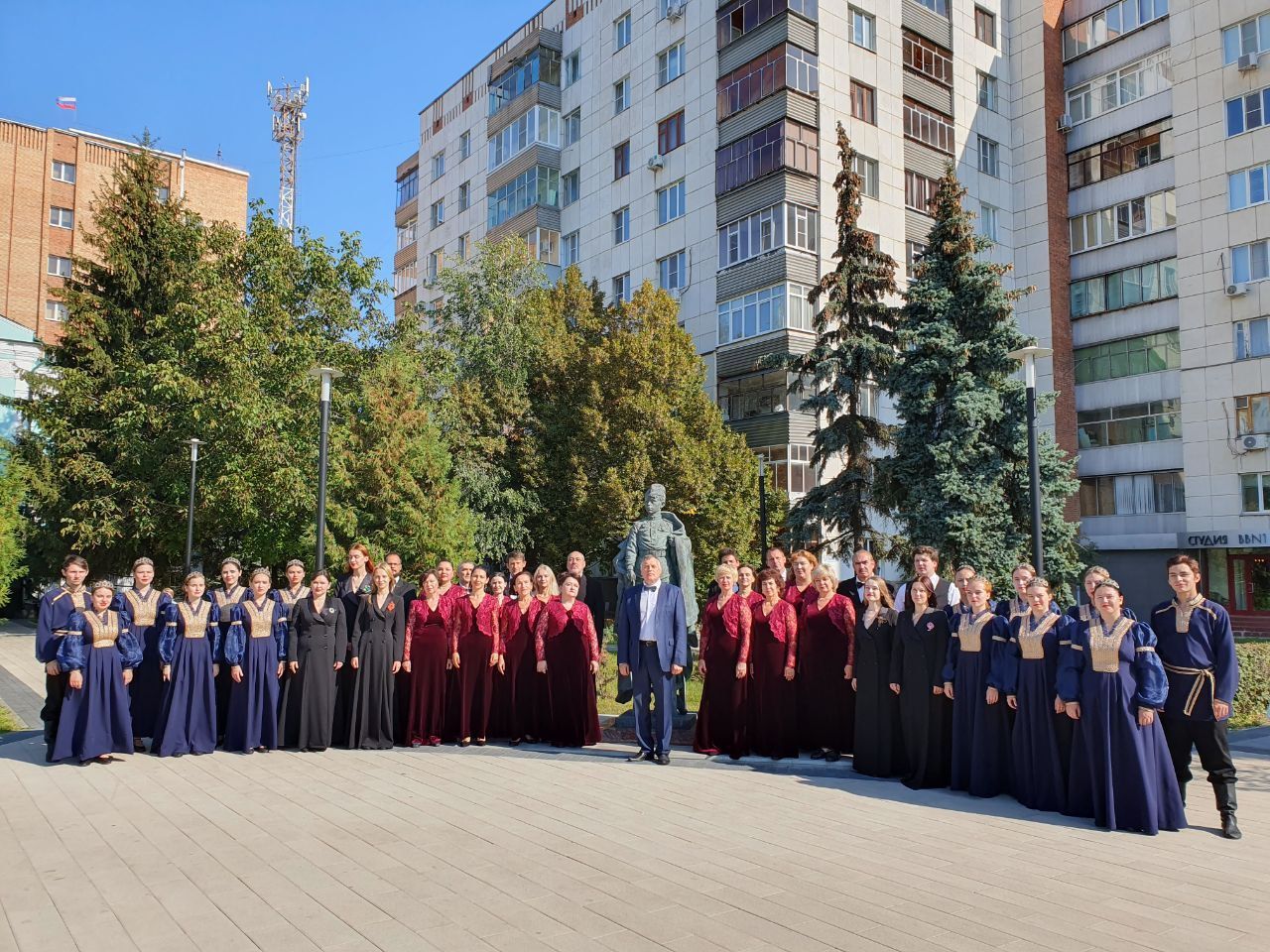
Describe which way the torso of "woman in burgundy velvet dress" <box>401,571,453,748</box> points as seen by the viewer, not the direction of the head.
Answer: toward the camera

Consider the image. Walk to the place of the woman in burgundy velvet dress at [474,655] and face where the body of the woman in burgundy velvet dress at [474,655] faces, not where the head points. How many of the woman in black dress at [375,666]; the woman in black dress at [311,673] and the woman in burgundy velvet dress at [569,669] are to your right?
2

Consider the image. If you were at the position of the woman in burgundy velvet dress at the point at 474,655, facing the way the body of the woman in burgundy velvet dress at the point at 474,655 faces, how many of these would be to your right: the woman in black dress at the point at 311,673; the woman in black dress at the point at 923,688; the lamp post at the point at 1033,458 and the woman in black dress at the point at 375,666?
2

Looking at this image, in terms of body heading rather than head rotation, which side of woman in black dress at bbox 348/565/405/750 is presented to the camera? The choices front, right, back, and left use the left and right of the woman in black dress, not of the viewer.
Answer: front

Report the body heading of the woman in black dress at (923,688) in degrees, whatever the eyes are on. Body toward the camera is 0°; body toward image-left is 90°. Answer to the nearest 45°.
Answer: approximately 0°

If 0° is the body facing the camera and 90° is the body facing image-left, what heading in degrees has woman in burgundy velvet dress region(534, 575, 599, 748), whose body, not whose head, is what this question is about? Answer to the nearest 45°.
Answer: approximately 0°

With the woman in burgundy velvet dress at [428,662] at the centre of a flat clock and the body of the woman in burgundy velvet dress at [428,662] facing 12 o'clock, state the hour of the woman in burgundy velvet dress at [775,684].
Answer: the woman in burgundy velvet dress at [775,684] is roughly at 10 o'clock from the woman in burgundy velvet dress at [428,662].

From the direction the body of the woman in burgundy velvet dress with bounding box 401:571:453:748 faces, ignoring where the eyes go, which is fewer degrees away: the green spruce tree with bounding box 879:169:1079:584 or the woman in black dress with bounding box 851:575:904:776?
the woman in black dress

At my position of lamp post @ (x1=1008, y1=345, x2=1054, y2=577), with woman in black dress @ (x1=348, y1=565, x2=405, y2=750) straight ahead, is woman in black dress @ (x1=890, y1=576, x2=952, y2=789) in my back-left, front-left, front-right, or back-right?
front-left

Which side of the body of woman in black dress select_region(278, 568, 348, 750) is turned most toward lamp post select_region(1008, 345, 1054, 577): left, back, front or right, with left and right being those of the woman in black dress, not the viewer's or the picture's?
left

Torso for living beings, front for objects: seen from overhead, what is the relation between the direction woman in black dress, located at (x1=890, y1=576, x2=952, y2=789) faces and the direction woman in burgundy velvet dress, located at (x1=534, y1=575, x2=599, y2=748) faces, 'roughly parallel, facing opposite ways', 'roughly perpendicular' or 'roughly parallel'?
roughly parallel
